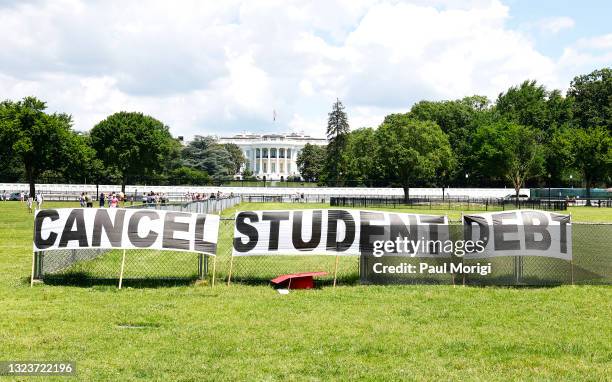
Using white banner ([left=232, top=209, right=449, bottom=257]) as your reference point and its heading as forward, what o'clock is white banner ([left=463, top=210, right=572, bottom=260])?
white banner ([left=463, top=210, right=572, bottom=260]) is roughly at 9 o'clock from white banner ([left=232, top=209, right=449, bottom=257]).

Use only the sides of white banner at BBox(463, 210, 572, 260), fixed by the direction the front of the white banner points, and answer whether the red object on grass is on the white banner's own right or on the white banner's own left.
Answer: on the white banner's own right

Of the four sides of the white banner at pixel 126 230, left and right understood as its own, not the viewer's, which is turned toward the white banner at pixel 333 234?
left

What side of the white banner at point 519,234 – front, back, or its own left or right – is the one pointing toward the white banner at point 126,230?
right

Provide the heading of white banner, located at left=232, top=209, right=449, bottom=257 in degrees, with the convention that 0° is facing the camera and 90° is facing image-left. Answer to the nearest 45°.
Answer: approximately 0°

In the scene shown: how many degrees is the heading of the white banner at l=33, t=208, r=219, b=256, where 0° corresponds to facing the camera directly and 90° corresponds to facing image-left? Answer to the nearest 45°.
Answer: approximately 0°

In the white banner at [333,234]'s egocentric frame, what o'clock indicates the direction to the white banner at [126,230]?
the white banner at [126,230] is roughly at 3 o'clock from the white banner at [333,234].
